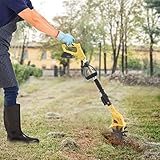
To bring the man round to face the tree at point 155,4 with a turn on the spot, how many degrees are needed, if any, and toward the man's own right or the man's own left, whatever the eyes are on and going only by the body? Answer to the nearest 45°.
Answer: approximately 45° to the man's own left

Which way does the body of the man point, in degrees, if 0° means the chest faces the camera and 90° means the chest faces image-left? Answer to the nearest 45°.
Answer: approximately 270°
